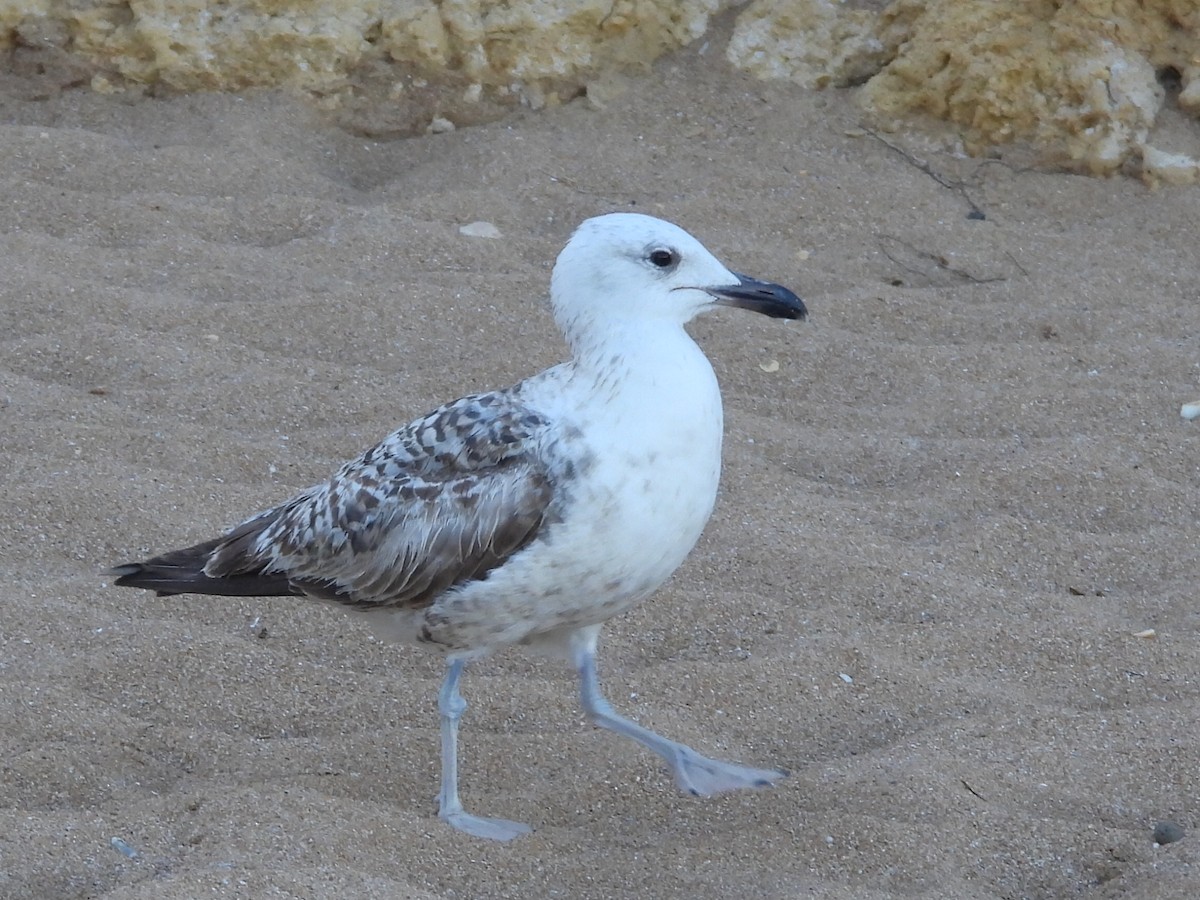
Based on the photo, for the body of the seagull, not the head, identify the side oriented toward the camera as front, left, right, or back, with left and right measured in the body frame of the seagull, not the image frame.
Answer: right

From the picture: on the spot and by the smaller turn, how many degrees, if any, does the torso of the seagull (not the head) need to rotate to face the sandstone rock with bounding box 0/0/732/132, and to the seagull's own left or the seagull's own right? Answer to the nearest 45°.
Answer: approximately 90° to the seagull's own left

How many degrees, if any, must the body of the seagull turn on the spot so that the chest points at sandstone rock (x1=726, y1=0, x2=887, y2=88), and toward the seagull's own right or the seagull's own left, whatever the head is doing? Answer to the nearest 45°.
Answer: approximately 90° to the seagull's own left

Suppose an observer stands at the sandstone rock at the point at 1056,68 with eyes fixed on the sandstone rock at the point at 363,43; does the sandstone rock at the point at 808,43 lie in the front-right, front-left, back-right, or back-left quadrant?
front-right

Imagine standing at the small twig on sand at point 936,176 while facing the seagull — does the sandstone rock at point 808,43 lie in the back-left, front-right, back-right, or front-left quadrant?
back-right

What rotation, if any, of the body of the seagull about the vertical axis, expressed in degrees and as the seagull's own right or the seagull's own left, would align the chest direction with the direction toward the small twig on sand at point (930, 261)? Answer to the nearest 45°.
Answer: approximately 45° to the seagull's own left

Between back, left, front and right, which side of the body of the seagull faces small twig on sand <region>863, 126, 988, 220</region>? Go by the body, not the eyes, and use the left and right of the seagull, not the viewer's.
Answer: left

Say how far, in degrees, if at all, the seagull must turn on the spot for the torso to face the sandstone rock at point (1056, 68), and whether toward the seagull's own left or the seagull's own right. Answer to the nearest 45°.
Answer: approximately 45° to the seagull's own left

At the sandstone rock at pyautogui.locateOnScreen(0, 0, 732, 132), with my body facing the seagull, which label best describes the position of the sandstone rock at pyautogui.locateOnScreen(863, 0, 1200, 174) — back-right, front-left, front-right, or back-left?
front-left

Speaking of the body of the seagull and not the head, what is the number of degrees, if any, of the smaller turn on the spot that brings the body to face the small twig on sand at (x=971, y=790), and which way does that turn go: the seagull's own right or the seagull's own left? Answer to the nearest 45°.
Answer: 0° — it already faces it
